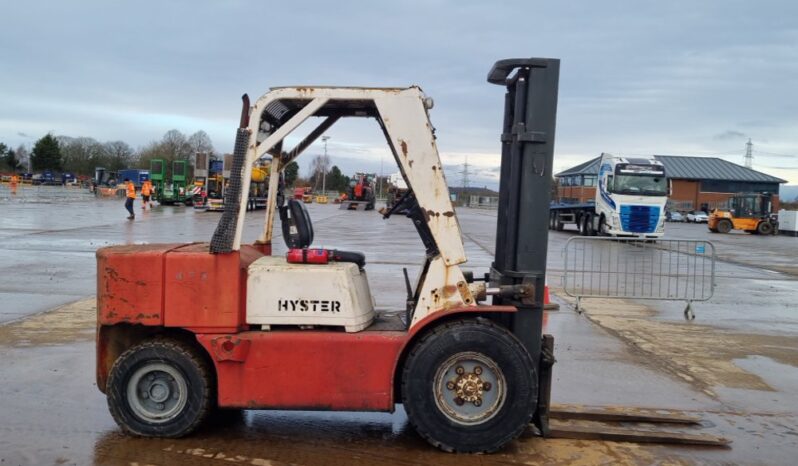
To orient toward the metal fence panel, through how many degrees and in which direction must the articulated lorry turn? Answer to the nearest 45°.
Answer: approximately 45° to its right

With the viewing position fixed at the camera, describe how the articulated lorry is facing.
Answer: facing the viewer and to the right of the viewer

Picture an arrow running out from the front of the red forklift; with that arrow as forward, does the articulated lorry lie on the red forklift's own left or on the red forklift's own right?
on the red forklift's own left

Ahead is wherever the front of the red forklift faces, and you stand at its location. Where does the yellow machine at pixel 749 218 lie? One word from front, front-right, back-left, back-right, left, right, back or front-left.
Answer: front-left

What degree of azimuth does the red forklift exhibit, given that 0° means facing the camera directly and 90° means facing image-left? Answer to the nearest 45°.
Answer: approximately 270°

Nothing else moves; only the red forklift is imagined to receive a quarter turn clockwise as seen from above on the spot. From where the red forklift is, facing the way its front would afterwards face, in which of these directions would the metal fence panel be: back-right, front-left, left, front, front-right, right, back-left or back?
back-left

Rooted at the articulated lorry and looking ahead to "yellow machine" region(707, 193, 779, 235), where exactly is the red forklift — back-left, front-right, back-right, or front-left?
back-right

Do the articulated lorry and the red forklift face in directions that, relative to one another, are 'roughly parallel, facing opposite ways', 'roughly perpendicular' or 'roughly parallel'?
roughly perpendicular
